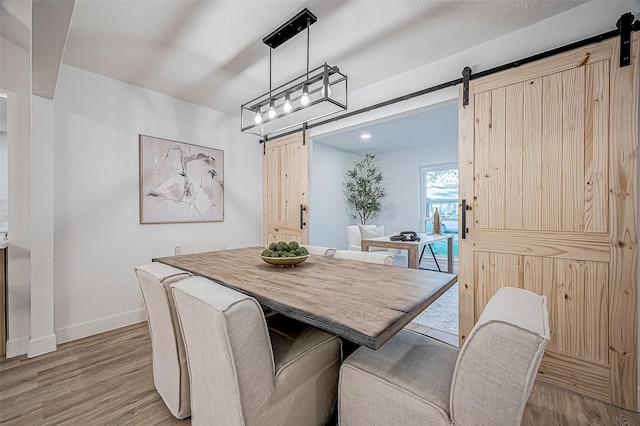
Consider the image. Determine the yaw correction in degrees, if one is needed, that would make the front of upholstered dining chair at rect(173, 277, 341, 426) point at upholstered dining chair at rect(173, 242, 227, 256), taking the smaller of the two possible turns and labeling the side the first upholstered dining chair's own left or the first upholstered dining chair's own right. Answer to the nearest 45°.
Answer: approximately 45° to the first upholstered dining chair's own left

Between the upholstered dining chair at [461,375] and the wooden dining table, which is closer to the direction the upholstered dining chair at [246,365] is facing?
the wooden dining table

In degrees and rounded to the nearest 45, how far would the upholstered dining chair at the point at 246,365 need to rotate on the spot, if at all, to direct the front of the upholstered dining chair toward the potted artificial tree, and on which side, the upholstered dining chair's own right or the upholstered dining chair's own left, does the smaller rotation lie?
0° — it already faces it

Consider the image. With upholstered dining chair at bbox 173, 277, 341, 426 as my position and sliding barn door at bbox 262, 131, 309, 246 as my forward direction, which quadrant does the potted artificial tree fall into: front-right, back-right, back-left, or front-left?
front-right

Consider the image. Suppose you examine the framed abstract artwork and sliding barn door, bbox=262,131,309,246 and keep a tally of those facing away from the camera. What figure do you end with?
0

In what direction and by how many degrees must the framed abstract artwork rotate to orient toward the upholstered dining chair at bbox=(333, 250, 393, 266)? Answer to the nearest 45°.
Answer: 0° — it already faces it

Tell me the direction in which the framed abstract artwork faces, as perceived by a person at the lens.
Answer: facing the viewer and to the right of the viewer

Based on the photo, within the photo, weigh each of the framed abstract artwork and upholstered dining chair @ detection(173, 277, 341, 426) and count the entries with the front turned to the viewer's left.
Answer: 0

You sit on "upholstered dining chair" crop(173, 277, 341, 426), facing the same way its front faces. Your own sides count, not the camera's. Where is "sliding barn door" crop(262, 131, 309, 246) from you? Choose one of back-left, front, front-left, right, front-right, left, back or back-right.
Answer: front-left

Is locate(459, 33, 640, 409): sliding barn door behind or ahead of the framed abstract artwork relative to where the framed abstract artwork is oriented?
ahead

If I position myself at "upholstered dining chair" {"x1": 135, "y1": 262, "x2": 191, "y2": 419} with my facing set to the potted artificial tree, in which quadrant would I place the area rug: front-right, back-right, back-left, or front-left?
front-right

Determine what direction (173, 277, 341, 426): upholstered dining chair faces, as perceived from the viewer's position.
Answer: facing away from the viewer and to the right of the viewer

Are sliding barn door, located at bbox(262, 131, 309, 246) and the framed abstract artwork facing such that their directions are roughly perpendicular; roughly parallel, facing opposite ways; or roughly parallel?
roughly perpendicular

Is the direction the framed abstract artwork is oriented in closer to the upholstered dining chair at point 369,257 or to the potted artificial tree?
the upholstered dining chair

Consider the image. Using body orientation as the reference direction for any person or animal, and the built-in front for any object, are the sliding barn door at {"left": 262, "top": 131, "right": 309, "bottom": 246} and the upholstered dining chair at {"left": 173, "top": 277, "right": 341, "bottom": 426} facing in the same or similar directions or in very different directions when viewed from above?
very different directions

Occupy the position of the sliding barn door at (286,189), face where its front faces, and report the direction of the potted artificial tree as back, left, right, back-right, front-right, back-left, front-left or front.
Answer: back

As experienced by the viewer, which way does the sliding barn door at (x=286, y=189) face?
facing the viewer and to the left of the viewer
